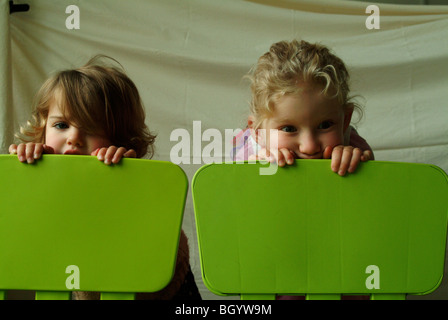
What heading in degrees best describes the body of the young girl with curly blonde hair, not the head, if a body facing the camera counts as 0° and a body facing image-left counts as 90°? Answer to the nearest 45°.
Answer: approximately 0°
